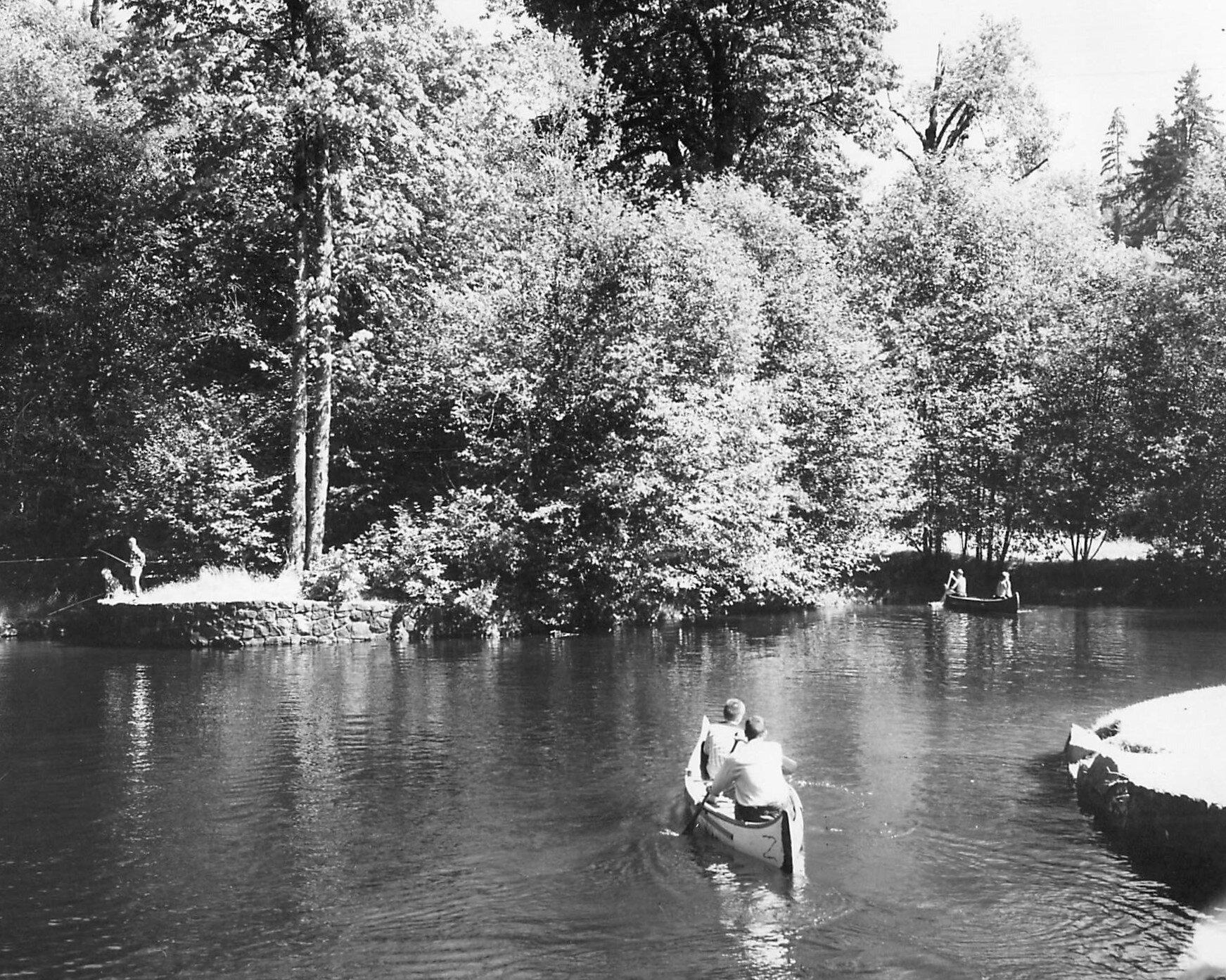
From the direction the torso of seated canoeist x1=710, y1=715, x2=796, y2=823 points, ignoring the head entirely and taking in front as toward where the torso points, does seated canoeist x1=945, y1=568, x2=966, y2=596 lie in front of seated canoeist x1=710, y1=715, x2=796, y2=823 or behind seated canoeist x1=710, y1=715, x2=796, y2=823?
in front

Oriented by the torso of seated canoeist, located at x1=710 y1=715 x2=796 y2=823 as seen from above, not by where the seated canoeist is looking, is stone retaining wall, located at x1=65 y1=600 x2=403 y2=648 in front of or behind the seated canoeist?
in front

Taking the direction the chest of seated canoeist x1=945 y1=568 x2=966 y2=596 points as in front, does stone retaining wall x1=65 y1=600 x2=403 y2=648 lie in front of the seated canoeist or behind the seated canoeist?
in front

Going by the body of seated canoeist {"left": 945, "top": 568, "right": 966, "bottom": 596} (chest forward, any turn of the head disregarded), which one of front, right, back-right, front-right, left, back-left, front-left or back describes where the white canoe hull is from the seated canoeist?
left

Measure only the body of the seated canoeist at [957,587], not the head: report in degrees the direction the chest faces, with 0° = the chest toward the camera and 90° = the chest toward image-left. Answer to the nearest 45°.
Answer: approximately 90°

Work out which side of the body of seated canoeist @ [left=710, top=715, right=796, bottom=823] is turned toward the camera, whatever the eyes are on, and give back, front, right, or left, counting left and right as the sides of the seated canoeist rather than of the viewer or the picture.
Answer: back

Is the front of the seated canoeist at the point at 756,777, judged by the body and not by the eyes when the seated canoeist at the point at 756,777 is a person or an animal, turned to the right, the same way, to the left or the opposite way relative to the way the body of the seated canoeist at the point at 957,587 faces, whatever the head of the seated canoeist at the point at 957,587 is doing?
to the right

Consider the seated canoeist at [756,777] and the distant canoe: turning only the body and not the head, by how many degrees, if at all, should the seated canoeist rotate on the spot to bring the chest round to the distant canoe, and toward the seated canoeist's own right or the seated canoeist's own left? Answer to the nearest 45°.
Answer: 0° — they already face it
